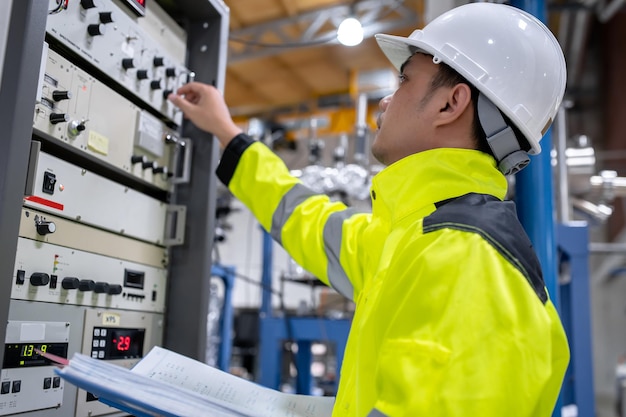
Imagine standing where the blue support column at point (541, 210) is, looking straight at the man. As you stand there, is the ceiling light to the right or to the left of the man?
right

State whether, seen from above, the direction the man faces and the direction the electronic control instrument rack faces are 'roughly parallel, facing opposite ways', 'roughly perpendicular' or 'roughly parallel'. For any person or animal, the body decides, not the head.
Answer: roughly parallel, facing opposite ways

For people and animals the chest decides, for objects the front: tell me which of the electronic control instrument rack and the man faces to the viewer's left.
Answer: the man

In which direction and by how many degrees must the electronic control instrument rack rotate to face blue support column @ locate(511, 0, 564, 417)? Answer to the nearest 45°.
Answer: approximately 45° to its left

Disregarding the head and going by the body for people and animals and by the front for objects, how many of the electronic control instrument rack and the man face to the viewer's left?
1

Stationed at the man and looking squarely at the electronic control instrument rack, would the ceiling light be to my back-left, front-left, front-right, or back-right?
front-right

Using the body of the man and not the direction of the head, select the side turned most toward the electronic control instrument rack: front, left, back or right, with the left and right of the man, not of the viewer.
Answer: front

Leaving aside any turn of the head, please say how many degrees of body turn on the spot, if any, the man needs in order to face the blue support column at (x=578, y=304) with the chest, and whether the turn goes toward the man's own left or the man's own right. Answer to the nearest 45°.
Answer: approximately 135° to the man's own right

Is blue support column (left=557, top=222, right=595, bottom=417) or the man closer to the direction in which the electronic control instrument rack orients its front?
the man

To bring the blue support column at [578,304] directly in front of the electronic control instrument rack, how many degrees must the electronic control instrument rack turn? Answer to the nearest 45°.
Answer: approximately 45° to its left

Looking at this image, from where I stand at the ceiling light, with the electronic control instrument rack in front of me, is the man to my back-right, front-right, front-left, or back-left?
front-left

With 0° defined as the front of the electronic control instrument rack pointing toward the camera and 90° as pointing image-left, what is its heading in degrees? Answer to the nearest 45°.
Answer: approximately 315°

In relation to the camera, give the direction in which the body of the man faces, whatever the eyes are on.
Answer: to the viewer's left
